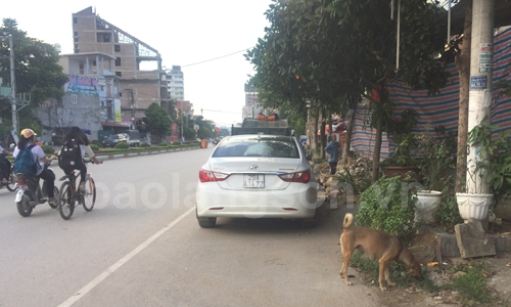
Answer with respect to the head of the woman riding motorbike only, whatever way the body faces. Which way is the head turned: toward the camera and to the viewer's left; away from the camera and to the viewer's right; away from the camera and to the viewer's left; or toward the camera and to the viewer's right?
away from the camera and to the viewer's right

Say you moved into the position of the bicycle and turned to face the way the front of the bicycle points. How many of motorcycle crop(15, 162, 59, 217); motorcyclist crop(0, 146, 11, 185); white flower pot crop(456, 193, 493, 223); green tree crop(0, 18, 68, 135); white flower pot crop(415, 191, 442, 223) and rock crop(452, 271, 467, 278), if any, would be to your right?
3

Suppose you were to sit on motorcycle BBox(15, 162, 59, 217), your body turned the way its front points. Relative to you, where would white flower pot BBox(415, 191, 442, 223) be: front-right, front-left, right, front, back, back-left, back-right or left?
right

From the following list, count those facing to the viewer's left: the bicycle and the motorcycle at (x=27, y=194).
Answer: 0

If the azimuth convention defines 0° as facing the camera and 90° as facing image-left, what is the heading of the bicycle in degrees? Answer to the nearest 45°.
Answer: approximately 225°

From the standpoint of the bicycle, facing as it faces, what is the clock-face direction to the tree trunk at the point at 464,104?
The tree trunk is roughly at 3 o'clock from the bicycle.

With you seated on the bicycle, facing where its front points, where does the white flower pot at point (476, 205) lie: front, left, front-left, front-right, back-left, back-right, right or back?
right

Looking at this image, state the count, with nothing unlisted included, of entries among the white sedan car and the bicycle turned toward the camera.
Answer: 0

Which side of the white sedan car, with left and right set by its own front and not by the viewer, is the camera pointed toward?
back

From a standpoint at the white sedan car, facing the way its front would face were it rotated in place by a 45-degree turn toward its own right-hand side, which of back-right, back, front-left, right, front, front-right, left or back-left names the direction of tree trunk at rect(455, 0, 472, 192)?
front-right

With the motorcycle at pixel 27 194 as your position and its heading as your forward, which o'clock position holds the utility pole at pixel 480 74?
The utility pole is roughly at 3 o'clock from the motorcycle.

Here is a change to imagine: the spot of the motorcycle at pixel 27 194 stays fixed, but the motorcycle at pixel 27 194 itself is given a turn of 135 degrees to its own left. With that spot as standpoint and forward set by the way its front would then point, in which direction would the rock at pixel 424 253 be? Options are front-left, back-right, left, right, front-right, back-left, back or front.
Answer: back-left

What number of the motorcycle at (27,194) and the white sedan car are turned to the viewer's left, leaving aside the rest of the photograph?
0
